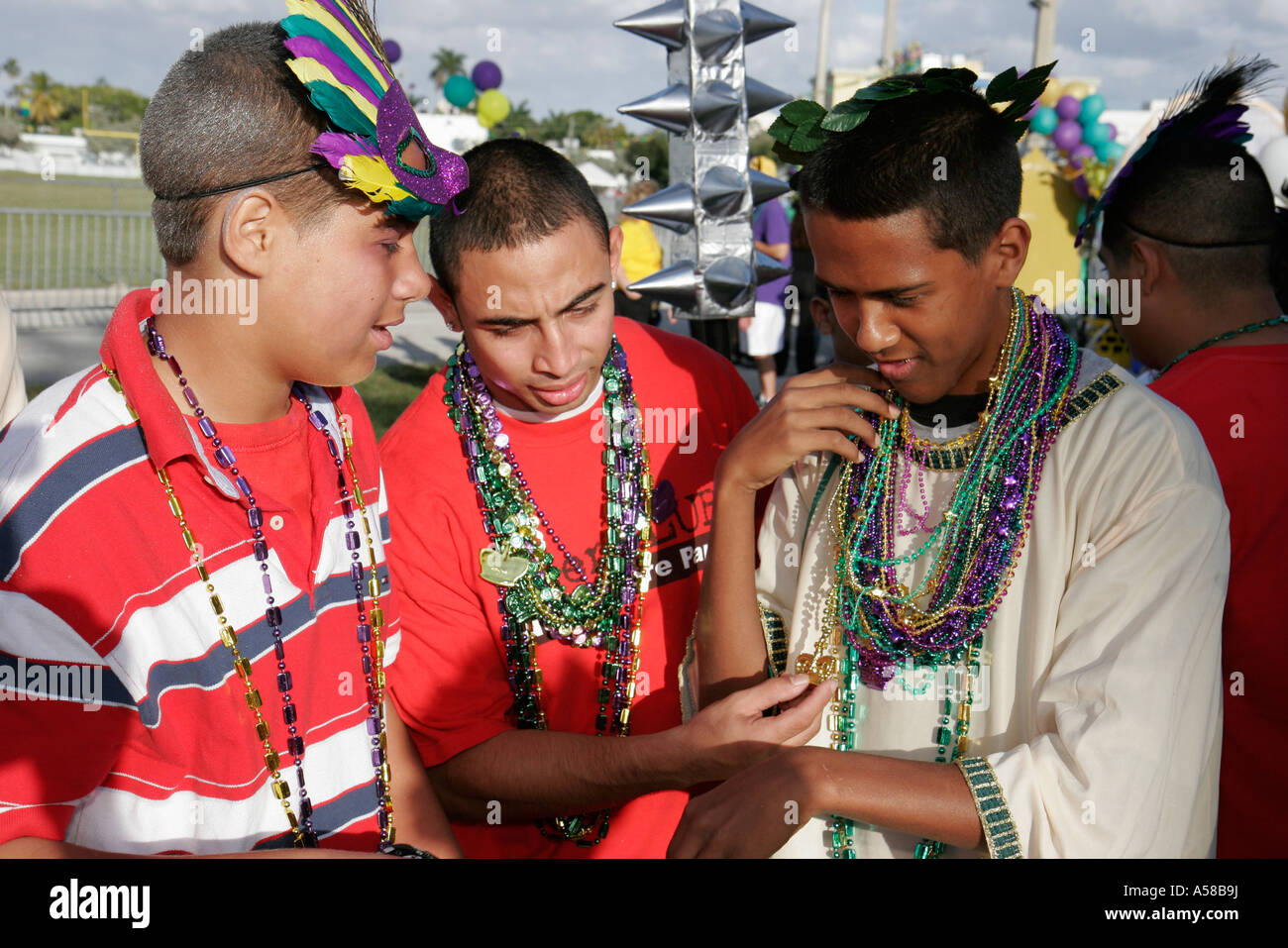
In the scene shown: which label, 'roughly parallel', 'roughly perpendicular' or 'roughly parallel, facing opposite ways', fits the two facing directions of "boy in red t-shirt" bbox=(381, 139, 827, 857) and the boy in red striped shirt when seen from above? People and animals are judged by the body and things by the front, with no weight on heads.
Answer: roughly parallel

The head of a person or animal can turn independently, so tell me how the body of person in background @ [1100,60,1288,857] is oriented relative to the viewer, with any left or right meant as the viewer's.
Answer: facing away from the viewer and to the left of the viewer

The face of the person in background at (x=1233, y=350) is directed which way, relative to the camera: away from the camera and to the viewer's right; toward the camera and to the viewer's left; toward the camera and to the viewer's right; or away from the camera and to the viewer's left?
away from the camera and to the viewer's left

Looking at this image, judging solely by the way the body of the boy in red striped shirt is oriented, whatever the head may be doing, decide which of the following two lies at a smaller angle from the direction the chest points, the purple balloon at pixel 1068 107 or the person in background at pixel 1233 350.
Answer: the person in background

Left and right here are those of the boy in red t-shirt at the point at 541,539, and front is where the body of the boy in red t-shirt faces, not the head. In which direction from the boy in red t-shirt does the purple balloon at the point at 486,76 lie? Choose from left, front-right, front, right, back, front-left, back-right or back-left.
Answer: back-left

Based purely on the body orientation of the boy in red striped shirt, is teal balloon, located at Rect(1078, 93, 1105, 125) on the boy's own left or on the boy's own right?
on the boy's own left

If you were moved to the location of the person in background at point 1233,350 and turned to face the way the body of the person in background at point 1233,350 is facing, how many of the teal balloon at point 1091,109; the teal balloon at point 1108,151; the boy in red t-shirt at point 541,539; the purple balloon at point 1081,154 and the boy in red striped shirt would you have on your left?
2

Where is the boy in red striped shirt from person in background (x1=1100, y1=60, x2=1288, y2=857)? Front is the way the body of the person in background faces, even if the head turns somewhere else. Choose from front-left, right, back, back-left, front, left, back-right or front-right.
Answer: left

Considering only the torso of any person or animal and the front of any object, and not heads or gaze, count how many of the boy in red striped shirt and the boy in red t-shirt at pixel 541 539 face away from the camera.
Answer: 0

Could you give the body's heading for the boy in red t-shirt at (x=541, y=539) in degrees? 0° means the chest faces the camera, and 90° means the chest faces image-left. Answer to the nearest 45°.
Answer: approximately 315°

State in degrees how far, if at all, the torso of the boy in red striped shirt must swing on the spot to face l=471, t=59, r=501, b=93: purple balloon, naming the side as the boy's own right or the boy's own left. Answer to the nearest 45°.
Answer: approximately 135° to the boy's own left

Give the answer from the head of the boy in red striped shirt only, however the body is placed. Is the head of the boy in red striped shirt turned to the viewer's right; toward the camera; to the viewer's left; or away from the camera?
to the viewer's right

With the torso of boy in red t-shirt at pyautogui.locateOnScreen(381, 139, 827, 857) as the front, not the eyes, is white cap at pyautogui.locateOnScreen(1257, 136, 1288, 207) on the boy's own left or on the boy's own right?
on the boy's own left

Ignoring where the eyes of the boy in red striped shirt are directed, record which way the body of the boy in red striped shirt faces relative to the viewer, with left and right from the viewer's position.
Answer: facing the viewer and to the right of the viewer
